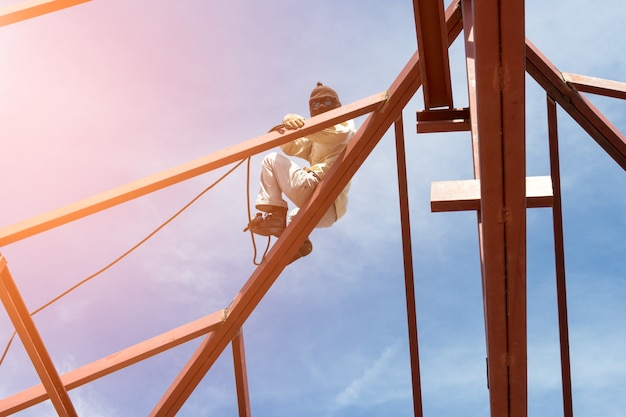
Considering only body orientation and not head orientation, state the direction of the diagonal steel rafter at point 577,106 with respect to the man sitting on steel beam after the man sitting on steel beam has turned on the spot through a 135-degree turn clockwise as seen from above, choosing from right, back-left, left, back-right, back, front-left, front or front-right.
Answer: right

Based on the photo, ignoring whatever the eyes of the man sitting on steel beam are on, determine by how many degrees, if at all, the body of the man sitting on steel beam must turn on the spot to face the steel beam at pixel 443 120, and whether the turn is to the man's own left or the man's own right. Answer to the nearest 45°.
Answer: approximately 135° to the man's own left

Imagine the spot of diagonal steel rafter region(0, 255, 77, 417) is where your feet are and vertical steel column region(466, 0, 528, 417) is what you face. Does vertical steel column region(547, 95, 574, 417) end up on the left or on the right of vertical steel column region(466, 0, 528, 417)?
left

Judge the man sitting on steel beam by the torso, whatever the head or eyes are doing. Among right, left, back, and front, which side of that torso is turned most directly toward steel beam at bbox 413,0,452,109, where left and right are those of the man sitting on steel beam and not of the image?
left

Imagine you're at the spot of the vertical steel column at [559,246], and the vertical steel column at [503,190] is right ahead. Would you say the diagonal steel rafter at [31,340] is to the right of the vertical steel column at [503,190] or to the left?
right

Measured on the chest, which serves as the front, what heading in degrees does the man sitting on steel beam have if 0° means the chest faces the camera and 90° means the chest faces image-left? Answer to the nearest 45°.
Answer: approximately 45°

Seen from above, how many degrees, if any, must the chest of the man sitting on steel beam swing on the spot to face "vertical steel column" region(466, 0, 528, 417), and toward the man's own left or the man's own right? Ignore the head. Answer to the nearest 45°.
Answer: approximately 90° to the man's own left

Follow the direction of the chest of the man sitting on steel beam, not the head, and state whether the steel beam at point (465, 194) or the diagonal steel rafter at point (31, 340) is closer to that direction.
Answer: the diagonal steel rafter

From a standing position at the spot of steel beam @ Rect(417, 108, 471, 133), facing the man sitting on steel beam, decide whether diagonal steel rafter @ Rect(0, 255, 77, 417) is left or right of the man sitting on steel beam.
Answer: left

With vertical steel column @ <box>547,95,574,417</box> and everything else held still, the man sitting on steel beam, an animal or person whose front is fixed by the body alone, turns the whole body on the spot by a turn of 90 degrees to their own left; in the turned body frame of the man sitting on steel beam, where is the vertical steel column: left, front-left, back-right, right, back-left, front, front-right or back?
front-left
